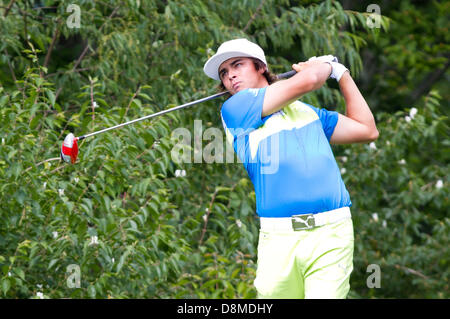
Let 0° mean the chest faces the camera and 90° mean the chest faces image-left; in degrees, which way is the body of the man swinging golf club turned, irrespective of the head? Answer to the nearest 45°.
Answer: approximately 0°
